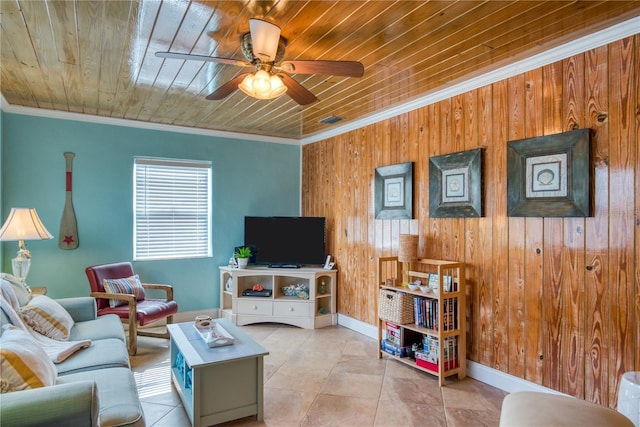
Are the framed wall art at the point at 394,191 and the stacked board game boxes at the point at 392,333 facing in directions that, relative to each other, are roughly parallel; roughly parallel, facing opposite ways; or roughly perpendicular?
roughly parallel

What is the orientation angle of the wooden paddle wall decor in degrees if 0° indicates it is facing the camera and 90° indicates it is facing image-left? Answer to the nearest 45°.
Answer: approximately 0°

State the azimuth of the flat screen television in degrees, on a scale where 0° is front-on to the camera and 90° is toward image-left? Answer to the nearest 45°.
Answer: approximately 0°

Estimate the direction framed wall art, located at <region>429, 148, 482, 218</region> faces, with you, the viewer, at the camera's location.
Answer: facing the viewer and to the left of the viewer

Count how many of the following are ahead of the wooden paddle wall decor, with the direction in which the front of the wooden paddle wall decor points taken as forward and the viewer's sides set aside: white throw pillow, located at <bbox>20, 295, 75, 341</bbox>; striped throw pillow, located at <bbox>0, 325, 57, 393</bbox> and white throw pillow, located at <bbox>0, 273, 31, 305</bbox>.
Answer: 3

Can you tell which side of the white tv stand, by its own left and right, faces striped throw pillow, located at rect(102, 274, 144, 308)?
right

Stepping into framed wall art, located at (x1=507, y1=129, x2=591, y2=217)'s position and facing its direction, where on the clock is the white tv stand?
The white tv stand is roughly at 2 o'clock from the framed wall art.

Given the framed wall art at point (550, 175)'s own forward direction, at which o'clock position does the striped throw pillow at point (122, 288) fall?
The striped throw pillow is roughly at 1 o'clock from the framed wall art.

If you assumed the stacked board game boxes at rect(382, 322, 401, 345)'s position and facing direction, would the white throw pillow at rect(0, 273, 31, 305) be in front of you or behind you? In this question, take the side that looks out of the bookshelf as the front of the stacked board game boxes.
in front

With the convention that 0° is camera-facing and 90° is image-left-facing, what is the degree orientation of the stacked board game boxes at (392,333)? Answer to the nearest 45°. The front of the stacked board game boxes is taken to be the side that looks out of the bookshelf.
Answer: approximately 45°

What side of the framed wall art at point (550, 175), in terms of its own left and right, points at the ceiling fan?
front

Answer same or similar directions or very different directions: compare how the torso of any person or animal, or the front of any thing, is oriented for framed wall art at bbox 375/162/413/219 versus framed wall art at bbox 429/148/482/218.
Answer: same or similar directions

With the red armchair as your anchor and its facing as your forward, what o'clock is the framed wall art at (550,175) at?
The framed wall art is roughly at 12 o'clock from the red armchair.

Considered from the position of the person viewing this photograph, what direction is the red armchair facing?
facing the viewer and to the right of the viewer

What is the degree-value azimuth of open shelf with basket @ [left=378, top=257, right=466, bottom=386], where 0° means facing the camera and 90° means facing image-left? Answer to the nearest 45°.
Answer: approximately 45°

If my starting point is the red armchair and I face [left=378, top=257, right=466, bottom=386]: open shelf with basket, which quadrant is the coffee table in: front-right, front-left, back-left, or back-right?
front-right

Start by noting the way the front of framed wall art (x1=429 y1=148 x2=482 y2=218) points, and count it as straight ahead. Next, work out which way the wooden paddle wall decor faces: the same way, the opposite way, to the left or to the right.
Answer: to the left
